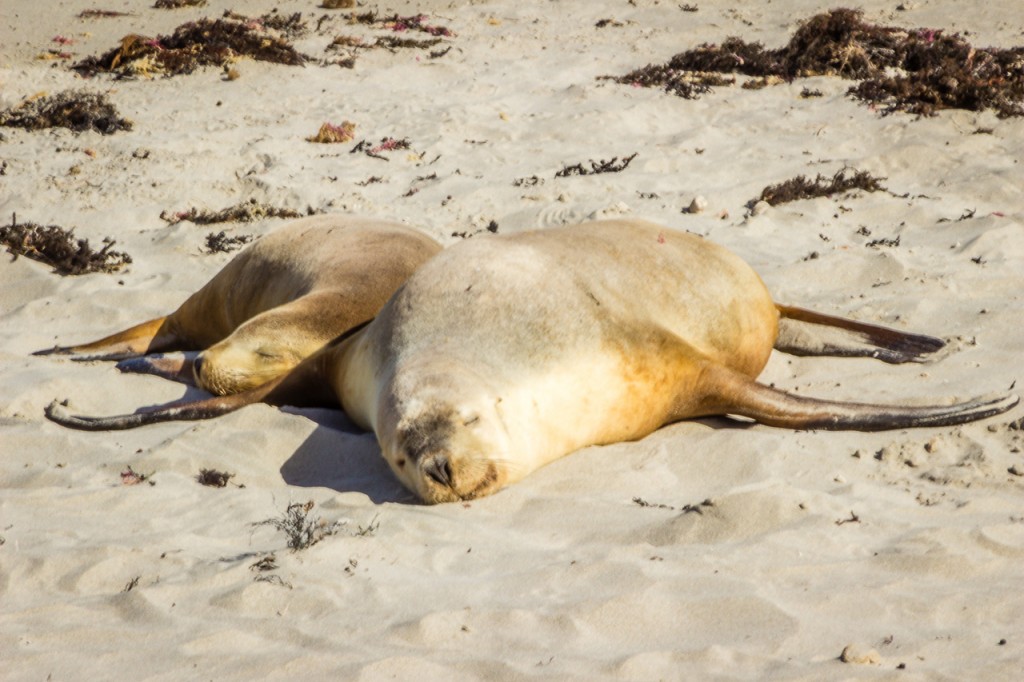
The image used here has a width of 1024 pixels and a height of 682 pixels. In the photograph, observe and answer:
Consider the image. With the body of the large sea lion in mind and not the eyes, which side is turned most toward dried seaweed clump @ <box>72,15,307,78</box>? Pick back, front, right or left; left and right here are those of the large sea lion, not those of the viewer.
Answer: right

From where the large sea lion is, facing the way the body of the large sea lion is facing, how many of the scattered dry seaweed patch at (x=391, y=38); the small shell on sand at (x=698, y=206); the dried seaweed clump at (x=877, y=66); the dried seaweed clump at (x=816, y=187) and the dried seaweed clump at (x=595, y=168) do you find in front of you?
0

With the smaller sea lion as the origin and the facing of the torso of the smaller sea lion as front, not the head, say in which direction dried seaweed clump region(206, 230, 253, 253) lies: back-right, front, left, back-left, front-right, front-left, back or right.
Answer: back-right

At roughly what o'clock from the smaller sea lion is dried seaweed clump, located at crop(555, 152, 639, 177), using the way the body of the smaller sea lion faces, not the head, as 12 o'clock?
The dried seaweed clump is roughly at 6 o'clock from the smaller sea lion.

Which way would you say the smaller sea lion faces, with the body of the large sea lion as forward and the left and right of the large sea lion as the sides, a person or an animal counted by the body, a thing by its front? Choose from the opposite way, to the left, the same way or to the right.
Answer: the same way

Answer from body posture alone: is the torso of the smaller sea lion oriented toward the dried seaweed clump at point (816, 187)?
no

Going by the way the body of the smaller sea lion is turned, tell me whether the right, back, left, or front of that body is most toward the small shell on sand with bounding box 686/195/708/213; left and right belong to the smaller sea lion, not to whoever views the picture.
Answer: back

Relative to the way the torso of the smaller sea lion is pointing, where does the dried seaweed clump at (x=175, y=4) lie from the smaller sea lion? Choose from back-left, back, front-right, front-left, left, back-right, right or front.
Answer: back-right

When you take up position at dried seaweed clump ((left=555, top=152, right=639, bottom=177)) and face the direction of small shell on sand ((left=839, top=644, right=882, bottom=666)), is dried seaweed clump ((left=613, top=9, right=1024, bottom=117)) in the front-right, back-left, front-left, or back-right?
back-left

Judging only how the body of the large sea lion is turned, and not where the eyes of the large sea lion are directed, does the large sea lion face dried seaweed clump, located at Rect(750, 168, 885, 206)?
no

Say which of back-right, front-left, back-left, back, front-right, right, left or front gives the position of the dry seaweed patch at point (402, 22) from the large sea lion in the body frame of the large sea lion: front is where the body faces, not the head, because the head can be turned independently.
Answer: back-right

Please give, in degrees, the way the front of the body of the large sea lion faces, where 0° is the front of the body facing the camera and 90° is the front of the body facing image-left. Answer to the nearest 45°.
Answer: approximately 45°

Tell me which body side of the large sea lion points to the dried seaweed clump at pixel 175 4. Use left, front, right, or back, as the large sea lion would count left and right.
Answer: right

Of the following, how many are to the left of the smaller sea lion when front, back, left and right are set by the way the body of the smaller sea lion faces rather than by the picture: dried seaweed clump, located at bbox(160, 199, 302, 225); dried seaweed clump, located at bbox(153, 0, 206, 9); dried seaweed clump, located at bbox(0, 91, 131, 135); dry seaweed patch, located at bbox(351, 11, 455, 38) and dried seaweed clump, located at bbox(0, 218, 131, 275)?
0

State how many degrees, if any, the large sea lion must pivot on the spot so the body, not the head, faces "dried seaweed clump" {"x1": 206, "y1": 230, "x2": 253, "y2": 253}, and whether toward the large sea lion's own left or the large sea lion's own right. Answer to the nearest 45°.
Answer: approximately 90° to the large sea lion's own right
